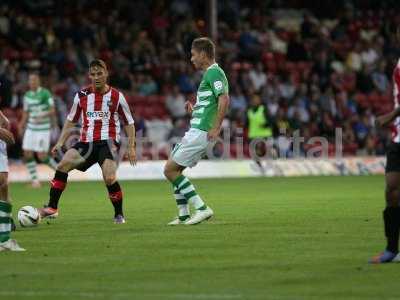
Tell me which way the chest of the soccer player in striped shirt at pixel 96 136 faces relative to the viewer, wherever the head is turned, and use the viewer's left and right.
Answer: facing the viewer

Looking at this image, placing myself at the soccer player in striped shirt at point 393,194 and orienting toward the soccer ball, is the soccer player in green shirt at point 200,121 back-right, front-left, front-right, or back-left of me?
front-right

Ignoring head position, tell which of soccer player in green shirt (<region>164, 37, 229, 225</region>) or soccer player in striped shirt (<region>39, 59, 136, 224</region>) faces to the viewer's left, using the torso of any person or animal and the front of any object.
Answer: the soccer player in green shirt

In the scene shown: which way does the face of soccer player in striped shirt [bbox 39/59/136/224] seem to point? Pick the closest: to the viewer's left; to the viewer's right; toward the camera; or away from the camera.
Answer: toward the camera

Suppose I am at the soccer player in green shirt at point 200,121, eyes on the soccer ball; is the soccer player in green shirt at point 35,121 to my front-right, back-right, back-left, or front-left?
front-right

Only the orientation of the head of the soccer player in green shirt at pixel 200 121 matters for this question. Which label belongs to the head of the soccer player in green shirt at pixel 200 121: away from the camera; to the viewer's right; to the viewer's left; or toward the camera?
to the viewer's left
